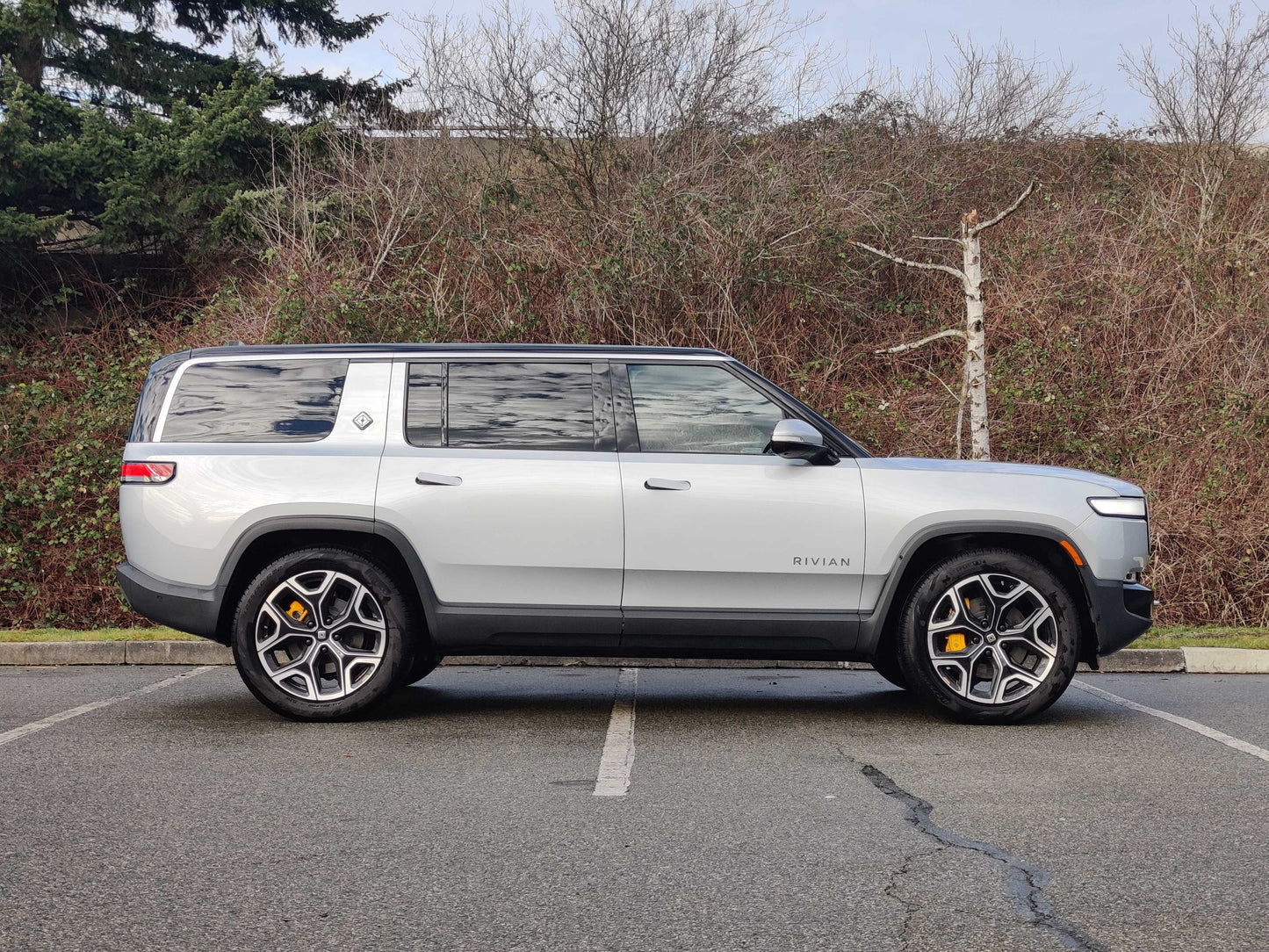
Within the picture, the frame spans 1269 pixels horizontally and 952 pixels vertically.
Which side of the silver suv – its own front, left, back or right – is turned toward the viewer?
right
